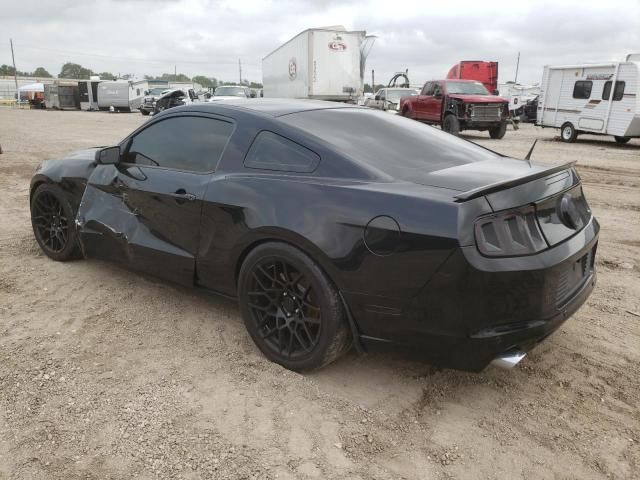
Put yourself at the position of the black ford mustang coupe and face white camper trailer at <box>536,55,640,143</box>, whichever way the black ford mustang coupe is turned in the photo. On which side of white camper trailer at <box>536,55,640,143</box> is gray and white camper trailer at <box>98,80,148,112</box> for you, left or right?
left

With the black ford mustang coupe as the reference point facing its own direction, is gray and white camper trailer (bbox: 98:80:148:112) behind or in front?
in front

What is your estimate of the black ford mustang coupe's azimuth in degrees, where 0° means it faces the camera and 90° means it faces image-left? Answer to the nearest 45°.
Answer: approximately 135°

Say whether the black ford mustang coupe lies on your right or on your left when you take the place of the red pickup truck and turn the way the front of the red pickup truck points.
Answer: on your right

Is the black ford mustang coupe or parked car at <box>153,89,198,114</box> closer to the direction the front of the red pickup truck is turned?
the black ford mustang coupe

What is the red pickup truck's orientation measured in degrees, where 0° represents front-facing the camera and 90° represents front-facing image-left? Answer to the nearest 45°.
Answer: approximately 315°

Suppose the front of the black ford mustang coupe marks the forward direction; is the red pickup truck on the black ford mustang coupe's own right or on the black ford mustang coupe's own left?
on the black ford mustang coupe's own right

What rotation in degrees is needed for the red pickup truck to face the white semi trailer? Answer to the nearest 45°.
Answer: approximately 135° to its right

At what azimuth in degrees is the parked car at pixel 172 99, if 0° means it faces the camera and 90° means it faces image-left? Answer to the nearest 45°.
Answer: approximately 45°

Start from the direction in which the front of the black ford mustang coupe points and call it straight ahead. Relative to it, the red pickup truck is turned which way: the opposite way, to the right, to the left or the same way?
the opposite way

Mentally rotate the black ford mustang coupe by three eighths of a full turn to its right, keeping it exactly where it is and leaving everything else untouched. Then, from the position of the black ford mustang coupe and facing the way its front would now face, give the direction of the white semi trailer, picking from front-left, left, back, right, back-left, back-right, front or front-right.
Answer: left

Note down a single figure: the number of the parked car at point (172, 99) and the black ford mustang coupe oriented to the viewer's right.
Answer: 0
